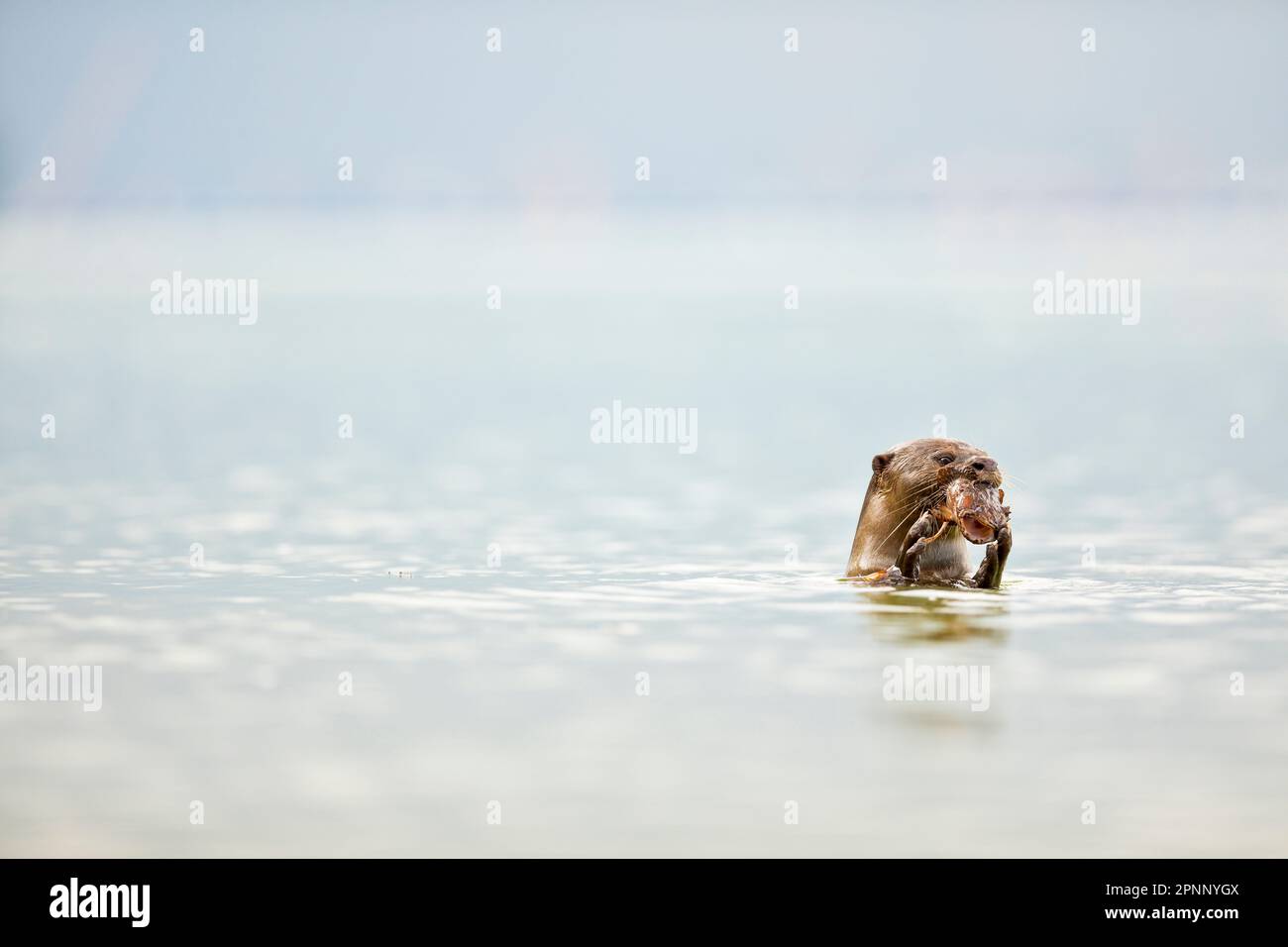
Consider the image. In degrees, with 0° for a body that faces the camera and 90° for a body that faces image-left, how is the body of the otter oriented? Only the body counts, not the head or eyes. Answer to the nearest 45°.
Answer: approximately 315°
